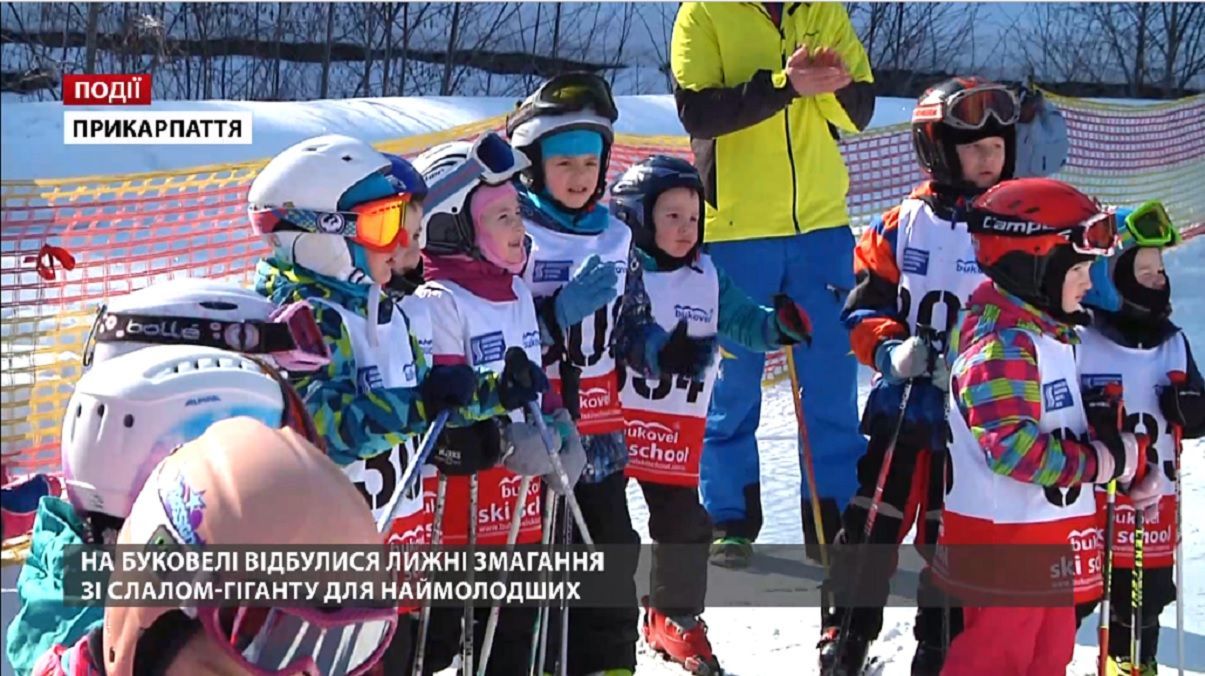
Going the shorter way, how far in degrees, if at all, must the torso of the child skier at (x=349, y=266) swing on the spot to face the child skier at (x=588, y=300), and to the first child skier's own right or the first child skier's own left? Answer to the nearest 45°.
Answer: approximately 45° to the first child skier's own left

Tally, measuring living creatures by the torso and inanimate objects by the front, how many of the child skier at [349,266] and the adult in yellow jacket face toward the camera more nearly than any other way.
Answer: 1

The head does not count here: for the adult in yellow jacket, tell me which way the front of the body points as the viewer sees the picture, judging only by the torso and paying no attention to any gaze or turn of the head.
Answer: toward the camera

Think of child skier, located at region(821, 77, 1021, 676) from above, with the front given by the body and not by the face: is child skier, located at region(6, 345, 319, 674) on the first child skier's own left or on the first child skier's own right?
on the first child skier's own right

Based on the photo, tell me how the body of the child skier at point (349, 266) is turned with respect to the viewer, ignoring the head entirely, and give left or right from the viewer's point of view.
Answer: facing to the right of the viewer

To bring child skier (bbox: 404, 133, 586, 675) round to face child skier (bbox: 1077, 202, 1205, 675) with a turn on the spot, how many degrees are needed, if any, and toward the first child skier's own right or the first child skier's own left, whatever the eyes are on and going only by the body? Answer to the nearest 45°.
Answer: approximately 45° to the first child skier's own left

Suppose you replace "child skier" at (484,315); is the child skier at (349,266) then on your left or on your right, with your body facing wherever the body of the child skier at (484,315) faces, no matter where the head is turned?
on your right

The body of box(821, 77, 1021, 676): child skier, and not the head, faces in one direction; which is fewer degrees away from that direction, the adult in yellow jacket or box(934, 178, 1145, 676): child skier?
the child skier

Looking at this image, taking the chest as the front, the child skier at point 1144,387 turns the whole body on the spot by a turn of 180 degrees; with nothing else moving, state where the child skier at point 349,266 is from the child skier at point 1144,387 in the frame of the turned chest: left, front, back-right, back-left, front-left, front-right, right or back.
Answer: left

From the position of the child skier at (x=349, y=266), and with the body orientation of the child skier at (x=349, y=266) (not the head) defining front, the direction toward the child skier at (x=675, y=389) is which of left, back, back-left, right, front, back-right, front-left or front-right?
front-left

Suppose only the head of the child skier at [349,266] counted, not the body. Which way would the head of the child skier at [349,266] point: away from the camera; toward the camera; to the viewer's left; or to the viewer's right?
to the viewer's right

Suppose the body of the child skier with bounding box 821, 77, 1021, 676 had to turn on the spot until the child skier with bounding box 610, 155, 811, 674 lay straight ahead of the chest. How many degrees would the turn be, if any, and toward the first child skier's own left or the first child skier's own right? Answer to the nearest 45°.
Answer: approximately 135° to the first child skier's own right

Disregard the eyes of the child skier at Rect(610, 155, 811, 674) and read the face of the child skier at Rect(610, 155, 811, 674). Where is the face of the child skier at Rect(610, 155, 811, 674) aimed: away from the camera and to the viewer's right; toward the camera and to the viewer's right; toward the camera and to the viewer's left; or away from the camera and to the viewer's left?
toward the camera and to the viewer's right

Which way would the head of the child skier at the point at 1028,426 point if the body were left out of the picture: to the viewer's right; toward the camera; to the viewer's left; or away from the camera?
to the viewer's right

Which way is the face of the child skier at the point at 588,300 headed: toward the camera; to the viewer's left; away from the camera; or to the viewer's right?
toward the camera
